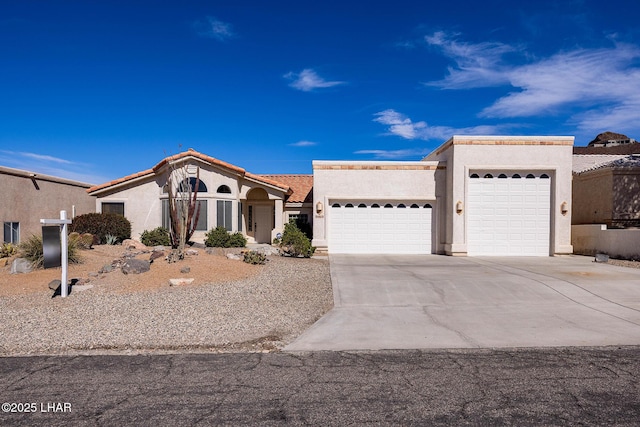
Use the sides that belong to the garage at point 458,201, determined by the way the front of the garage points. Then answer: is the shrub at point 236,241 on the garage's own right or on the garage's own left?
on the garage's own right

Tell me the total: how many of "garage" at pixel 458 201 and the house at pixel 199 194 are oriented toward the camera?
2

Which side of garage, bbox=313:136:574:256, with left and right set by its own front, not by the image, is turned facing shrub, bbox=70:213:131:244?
right

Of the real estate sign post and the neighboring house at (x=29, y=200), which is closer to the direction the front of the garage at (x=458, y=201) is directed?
the real estate sign post

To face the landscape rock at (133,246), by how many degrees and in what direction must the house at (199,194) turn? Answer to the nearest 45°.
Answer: approximately 45° to its right

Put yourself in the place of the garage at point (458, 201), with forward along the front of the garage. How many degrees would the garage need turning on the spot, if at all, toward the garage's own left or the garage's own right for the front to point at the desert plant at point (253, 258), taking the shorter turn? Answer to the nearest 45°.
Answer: approximately 45° to the garage's own right

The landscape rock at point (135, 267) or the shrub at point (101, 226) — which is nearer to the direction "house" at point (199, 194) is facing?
the landscape rock

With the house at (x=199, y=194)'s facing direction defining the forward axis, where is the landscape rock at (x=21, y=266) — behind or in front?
in front

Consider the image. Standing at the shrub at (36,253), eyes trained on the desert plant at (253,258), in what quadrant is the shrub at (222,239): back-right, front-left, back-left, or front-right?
front-left

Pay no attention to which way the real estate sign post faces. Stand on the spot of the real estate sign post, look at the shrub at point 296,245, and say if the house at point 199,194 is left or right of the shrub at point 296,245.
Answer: left

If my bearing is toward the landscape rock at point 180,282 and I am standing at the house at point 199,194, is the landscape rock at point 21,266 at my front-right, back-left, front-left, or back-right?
front-right

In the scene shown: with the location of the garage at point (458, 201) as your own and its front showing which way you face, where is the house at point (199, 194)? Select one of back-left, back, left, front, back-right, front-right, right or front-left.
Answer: right

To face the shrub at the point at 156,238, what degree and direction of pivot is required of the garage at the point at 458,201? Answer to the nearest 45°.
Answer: approximately 90° to its right

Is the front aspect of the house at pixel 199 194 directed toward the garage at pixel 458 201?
no

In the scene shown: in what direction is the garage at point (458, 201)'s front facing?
toward the camera

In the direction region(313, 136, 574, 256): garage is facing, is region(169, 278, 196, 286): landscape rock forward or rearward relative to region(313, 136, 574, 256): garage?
forward

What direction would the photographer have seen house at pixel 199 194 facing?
facing the viewer
